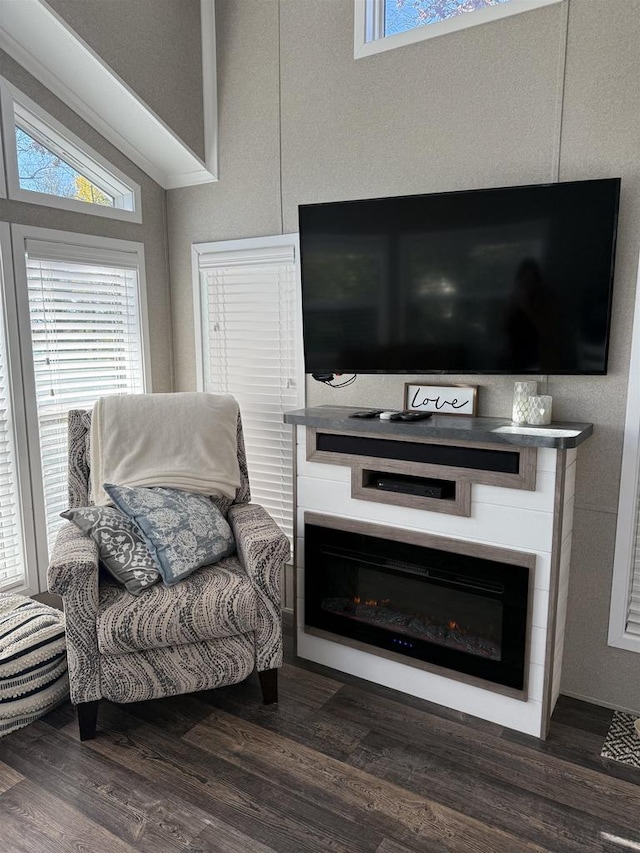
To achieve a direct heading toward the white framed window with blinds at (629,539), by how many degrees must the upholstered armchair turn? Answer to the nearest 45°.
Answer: approximately 90° to its left

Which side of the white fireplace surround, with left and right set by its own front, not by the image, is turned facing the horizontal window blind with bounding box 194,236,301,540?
right

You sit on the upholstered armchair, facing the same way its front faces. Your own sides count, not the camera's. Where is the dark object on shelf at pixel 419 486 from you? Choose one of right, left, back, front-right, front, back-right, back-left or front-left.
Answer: left

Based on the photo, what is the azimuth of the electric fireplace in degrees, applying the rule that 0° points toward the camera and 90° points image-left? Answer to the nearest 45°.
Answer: approximately 45°

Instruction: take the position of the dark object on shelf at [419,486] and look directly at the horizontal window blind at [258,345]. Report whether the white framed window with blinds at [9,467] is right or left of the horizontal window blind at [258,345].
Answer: left

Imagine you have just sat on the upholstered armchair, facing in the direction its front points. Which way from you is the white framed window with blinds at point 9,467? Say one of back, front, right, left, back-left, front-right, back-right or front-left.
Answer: back-right

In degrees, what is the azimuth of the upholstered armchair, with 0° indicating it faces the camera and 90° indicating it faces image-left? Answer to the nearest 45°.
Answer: approximately 0°

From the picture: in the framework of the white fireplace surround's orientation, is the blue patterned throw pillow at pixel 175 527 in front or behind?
in front

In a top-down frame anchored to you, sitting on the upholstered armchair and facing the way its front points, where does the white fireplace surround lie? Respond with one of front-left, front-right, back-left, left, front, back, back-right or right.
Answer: left

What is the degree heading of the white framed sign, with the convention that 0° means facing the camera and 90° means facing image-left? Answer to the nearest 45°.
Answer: approximately 45°

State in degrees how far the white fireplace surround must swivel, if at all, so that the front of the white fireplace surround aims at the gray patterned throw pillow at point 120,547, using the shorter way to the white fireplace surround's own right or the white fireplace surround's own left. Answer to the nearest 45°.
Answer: approximately 45° to the white fireplace surround's own right
